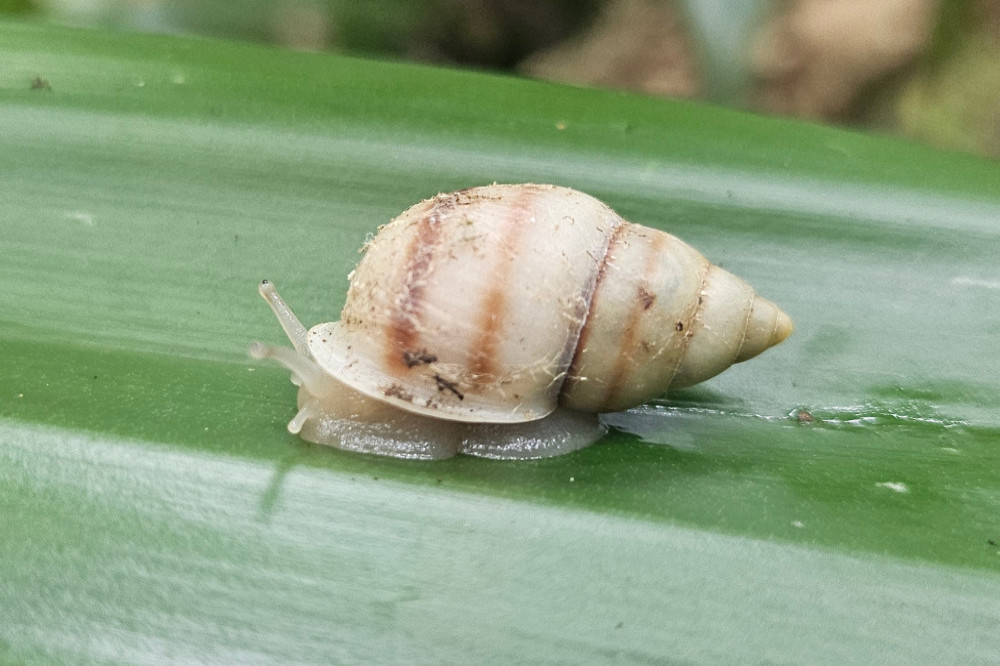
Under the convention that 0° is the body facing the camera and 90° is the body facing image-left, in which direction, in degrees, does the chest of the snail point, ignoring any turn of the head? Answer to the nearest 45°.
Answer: approximately 90°
